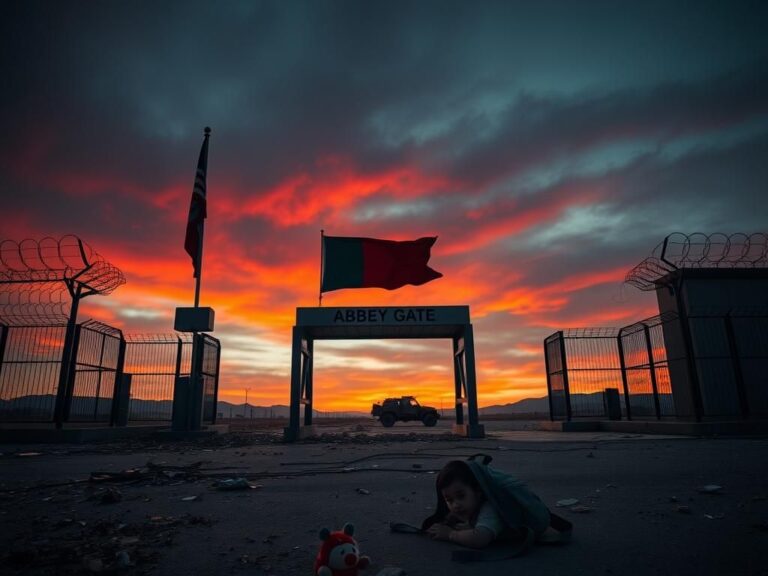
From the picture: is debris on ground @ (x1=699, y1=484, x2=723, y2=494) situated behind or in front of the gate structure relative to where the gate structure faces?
in front

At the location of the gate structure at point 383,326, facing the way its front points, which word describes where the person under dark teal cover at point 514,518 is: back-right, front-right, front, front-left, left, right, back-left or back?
front

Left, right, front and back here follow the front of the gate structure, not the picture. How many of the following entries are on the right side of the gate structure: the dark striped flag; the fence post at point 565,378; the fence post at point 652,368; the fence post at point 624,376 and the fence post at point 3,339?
2

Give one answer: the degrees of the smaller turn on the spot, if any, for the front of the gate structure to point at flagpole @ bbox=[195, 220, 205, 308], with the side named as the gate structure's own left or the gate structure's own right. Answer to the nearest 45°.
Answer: approximately 90° to the gate structure's own right

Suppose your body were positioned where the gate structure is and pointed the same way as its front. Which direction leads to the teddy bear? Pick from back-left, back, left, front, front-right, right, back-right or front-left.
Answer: front

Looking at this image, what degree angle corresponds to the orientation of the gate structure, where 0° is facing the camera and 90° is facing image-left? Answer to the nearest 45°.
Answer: approximately 0°

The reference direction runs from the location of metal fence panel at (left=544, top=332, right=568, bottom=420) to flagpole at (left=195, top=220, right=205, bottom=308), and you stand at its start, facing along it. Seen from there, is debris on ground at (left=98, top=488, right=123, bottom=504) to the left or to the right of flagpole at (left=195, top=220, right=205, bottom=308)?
left

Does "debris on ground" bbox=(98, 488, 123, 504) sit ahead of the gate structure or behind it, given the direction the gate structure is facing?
ahead

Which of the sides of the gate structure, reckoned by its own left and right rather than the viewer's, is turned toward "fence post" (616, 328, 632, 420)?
left

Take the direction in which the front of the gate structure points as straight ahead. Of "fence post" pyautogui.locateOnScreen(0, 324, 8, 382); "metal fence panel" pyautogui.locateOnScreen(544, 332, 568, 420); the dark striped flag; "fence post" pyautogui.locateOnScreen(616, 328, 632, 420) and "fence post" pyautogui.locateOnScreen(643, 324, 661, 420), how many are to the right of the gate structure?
2

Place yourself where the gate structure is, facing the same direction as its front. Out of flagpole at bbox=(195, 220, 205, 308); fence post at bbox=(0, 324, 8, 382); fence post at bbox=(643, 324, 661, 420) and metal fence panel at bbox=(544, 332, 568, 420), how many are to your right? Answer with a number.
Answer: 2

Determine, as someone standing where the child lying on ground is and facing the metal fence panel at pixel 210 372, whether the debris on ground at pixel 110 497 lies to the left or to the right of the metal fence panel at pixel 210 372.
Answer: left

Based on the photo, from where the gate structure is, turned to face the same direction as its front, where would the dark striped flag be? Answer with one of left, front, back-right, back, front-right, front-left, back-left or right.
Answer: right

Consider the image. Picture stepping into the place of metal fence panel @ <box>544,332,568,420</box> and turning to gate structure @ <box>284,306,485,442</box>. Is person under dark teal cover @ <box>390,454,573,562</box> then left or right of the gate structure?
left

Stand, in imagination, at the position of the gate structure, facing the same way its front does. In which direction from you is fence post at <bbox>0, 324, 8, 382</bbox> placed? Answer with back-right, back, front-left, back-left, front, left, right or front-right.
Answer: right

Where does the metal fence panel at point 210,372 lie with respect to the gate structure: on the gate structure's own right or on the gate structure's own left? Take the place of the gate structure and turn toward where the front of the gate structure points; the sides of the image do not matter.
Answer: on the gate structure's own right

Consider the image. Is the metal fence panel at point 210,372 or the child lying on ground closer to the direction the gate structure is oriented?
the child lying on ground

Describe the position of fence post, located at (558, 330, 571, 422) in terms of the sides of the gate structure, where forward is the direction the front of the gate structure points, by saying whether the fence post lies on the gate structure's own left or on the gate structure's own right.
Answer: on the gate structure's own left

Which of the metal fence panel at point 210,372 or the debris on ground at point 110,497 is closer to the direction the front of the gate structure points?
the debris on ground

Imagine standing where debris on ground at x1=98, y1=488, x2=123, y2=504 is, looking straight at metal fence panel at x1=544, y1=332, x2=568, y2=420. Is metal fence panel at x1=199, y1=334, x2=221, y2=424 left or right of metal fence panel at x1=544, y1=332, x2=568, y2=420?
left
